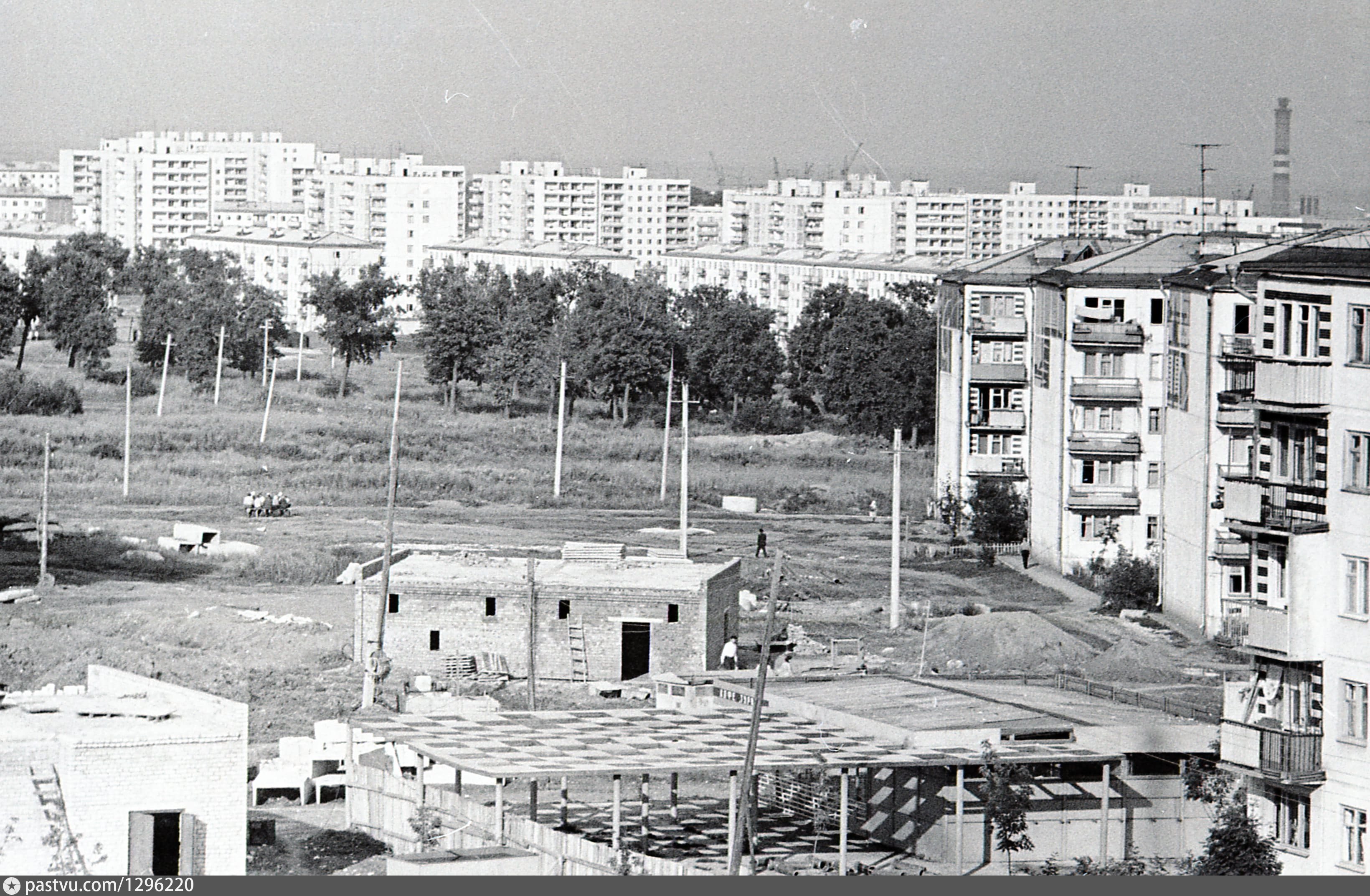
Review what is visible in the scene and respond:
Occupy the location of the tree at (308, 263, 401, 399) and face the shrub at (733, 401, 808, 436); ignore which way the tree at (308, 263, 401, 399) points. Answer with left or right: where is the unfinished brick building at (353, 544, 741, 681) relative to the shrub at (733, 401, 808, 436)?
right

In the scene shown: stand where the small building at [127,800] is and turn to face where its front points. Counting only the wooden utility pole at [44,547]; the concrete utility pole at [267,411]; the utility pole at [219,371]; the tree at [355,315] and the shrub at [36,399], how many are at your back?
5

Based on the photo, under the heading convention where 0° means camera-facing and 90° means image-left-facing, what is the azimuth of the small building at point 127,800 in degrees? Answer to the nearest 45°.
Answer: approximately 0°

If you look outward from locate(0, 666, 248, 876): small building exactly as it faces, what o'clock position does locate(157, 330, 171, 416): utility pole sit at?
The utility pole is roughly at 6 o'clock from the small building.

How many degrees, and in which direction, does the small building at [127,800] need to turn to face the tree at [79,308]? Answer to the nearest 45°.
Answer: approximately 180°

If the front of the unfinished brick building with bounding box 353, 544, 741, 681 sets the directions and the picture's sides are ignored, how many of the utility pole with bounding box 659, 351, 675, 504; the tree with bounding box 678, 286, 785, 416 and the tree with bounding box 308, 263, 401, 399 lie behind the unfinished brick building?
3

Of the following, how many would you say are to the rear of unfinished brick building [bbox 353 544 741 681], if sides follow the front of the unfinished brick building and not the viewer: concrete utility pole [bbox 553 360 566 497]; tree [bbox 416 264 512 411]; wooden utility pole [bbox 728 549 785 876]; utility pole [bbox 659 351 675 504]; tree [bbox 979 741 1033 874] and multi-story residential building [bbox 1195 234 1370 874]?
3

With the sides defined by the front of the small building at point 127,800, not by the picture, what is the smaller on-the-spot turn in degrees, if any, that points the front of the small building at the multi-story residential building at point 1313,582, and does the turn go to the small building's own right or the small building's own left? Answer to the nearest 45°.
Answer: approximately 90° to the small building's own left

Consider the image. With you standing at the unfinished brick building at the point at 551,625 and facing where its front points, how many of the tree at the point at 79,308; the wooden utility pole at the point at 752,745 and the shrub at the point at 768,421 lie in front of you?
1

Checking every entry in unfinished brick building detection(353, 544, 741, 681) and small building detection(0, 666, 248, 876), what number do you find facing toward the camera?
2

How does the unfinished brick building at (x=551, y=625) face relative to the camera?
toward the camera
